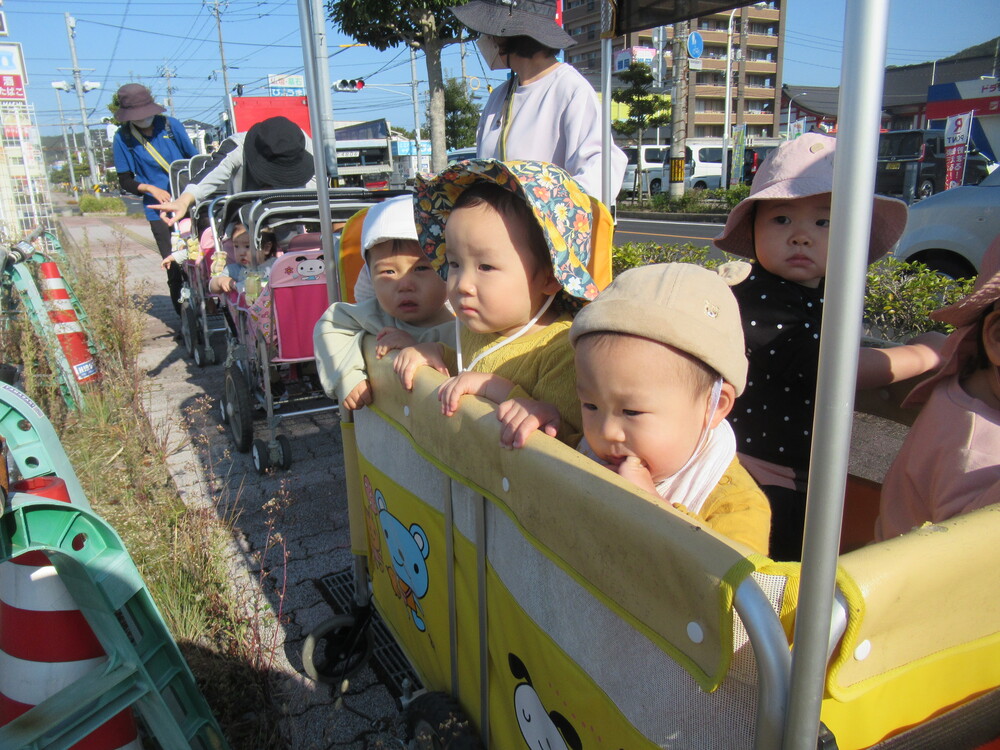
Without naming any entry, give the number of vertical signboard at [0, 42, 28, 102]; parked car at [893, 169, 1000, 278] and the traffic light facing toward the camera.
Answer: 2

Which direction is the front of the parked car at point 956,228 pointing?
to the viewer's left

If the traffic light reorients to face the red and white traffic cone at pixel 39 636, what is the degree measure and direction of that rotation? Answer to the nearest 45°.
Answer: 0° — it already faces it

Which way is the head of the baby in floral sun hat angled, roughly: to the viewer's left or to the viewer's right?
to the viewer's left

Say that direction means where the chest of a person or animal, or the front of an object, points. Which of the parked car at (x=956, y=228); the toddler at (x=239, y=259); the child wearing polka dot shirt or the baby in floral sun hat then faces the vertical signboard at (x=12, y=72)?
the parked car

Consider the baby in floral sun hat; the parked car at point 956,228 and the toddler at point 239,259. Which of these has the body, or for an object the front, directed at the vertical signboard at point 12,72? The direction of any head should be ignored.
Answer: the parked car

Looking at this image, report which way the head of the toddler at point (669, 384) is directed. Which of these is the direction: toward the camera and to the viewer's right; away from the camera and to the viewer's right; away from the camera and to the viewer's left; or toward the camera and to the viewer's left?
toward the camera and to the viewer's left

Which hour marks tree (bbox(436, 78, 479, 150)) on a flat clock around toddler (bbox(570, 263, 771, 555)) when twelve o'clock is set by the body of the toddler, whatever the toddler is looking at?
The tree is roughly at 4 o'clock from the toddler.

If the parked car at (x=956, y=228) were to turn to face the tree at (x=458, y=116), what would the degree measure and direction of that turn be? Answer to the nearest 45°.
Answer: approximately 45° to its right

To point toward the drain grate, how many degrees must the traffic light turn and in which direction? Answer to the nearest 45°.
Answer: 0° — it already faces it

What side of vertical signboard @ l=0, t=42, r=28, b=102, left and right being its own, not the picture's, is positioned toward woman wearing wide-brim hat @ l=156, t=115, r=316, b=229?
front
